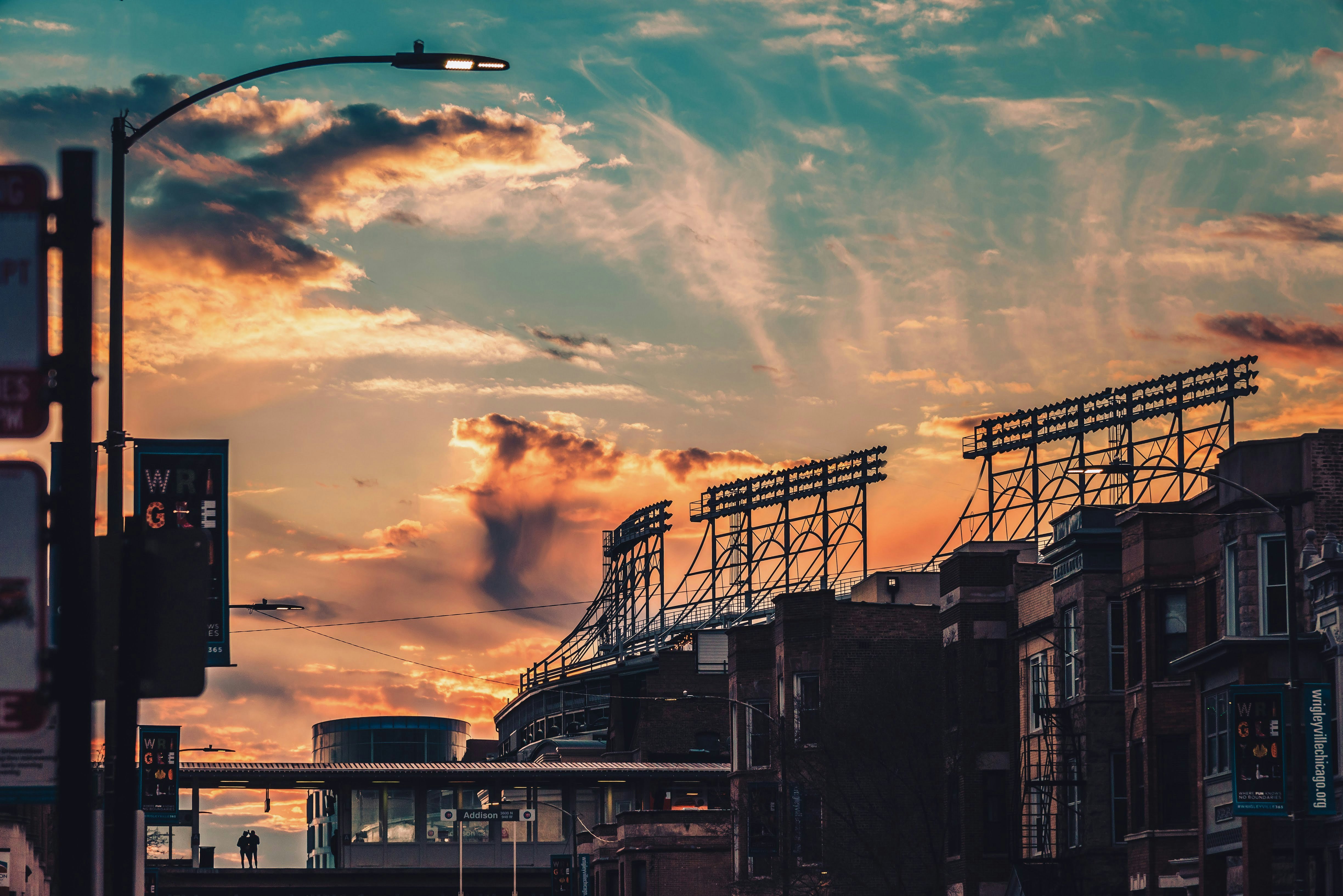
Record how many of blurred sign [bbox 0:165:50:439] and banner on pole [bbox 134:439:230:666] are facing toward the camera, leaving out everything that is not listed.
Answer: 2

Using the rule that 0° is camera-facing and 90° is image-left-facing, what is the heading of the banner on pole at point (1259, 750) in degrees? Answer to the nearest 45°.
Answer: approximately 0°
